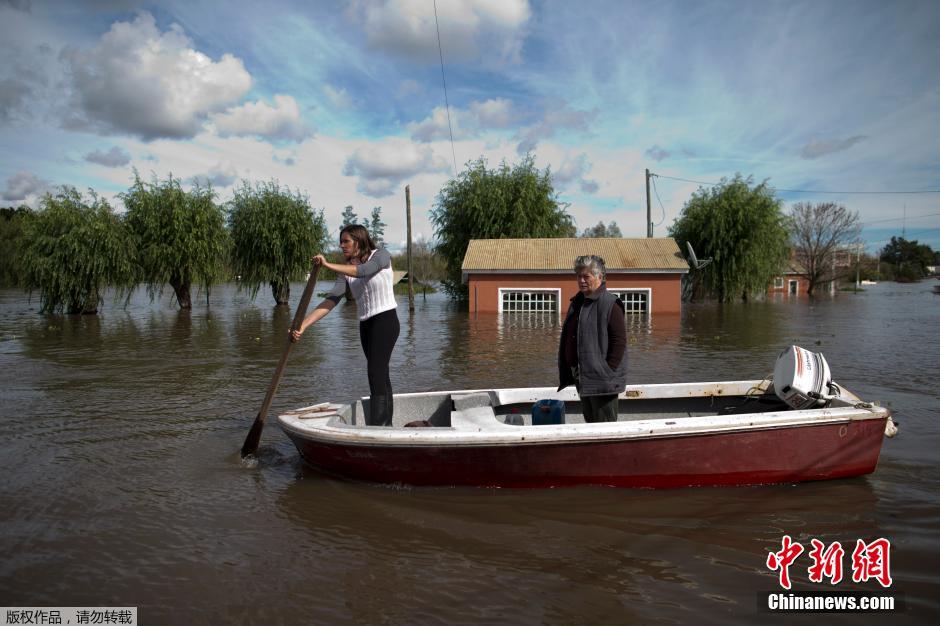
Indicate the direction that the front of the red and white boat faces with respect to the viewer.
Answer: facing to the left of the viewer

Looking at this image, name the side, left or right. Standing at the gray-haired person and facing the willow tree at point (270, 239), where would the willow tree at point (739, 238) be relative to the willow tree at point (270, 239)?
right

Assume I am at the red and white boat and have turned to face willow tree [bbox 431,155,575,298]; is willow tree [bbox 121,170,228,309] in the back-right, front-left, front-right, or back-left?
front-left

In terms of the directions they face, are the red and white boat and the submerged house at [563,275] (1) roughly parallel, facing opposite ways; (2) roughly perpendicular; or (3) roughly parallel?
roughly perpendicular

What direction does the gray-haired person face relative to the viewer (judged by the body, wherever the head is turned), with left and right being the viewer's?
facing the viewer and to the left of the viewer

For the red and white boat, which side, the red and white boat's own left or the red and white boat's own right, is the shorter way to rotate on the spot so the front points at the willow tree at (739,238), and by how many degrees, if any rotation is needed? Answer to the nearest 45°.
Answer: approximately 90° to the red and white boat's own right

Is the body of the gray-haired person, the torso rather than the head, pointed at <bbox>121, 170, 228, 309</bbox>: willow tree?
no

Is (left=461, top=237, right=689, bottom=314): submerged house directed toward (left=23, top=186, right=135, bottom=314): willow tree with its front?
no

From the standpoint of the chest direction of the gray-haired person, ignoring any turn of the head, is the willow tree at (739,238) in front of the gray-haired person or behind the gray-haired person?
behind

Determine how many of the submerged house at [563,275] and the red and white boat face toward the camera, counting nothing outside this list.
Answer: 1

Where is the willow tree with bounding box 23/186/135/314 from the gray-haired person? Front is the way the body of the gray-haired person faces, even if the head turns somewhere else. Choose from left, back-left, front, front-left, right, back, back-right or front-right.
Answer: right

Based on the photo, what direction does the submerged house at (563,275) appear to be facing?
toward the camera

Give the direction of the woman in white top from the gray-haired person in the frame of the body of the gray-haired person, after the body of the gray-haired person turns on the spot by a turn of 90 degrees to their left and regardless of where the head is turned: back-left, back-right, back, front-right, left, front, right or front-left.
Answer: back-right

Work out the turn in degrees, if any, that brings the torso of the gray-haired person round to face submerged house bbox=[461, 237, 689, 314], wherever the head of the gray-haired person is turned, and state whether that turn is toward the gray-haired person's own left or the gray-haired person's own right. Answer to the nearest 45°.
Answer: approximately 135° to the gray-haired person's own right

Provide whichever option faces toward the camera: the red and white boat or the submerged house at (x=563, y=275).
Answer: the submerged house

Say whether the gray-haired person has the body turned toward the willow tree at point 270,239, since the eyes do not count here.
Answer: no

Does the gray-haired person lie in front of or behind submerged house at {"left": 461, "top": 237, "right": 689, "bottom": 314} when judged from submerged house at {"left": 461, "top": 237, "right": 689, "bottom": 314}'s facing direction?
in front
